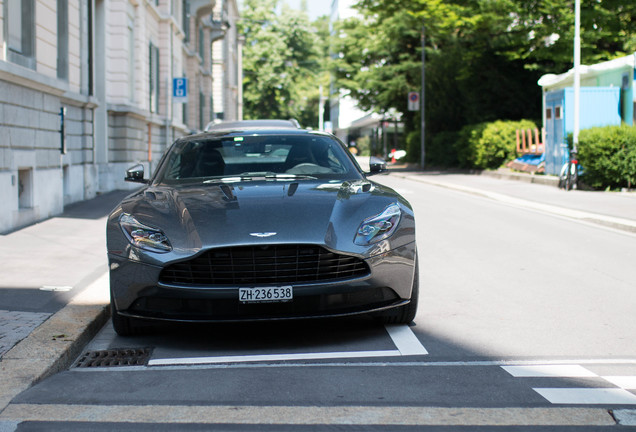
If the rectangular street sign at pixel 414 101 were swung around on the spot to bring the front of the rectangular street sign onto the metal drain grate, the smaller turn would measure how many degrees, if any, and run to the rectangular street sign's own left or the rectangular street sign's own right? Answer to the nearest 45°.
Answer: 0° — it already faces it

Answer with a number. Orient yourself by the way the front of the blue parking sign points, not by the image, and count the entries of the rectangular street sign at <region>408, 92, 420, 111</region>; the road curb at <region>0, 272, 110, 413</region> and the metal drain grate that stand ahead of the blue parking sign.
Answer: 2

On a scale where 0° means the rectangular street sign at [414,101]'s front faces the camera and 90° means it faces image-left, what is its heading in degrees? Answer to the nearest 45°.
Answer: approximately 0°

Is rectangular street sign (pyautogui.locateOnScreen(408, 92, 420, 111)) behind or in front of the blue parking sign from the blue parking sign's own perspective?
behind

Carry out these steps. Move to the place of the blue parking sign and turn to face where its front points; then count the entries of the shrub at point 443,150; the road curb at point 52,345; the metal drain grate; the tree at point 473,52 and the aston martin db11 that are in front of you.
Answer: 3

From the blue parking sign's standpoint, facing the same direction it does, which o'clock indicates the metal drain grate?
The metal drain grate is roughly at 12 o'clock from the blue parking sign.

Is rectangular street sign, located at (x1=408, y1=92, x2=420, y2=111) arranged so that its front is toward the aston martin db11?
yes

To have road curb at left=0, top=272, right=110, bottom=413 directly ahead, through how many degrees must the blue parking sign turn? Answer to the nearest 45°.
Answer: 0° — it already faces it

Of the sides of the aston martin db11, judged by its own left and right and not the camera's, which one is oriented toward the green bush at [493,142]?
back

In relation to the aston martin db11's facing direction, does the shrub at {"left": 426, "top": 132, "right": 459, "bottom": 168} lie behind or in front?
behind

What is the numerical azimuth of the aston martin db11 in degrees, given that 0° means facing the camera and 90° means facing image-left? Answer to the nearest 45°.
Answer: approximately 0°
